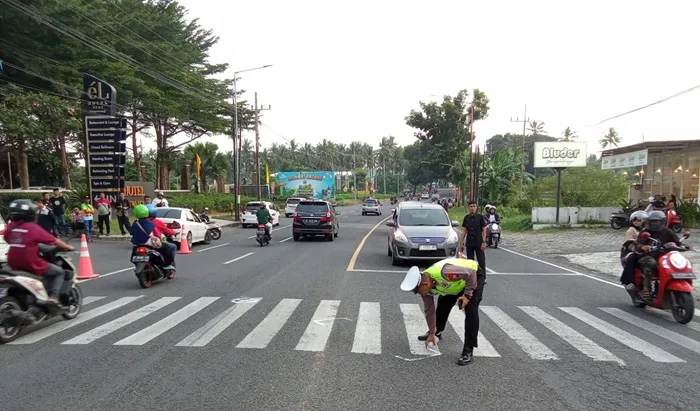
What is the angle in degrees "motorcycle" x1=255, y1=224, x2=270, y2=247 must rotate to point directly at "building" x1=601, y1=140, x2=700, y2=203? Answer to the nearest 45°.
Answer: approximately 90° to its right

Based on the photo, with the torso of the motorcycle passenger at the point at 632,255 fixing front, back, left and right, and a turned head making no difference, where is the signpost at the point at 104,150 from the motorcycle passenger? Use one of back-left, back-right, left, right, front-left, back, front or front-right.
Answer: back-right

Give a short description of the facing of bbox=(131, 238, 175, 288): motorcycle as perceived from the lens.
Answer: facing away from the viewer and to the right of the viewer

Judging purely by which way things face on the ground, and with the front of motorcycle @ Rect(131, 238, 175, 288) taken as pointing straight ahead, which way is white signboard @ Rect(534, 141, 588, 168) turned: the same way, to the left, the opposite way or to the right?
the opposite way

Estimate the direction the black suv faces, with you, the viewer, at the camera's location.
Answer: facing away from the viewer

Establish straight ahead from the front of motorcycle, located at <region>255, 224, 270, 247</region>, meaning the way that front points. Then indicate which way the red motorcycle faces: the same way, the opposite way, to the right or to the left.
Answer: the opposite way

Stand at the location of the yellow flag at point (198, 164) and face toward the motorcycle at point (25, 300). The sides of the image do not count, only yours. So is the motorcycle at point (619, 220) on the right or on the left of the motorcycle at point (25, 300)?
left

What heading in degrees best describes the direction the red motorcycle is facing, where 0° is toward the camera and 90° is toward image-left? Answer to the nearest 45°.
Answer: approximately 315°

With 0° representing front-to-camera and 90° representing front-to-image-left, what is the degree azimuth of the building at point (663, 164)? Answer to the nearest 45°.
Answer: approximately 45°
